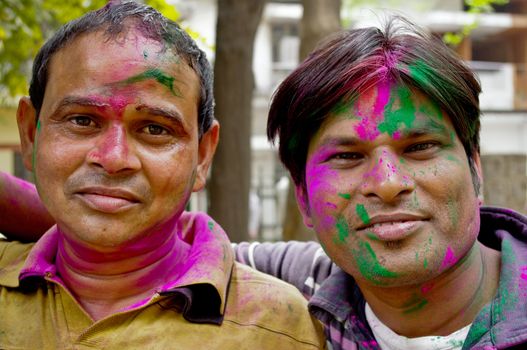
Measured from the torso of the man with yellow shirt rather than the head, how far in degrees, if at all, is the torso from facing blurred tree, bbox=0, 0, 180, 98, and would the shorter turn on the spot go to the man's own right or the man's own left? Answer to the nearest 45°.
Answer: approximately 180°

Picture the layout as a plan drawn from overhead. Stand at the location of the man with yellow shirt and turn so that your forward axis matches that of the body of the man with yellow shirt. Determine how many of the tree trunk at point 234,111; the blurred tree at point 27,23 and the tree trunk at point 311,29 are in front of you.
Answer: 0

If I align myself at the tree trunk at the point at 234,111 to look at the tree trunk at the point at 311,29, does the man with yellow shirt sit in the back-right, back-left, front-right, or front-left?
back-right

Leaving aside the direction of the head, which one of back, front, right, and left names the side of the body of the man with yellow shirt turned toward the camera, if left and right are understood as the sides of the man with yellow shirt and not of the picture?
front

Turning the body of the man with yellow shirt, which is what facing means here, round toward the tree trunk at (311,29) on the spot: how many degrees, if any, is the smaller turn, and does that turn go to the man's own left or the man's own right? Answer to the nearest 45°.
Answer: approximately 135° to the man's own left

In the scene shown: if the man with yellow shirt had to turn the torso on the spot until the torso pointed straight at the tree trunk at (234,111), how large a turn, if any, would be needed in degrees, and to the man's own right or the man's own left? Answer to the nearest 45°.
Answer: approximately 180°

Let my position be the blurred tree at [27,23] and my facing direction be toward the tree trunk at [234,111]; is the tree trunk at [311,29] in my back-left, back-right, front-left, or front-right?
front-left

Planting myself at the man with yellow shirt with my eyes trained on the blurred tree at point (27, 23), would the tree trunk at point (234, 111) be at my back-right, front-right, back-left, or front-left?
front-right

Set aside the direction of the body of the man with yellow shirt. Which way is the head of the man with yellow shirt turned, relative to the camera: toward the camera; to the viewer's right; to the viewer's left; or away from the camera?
toward the camera
